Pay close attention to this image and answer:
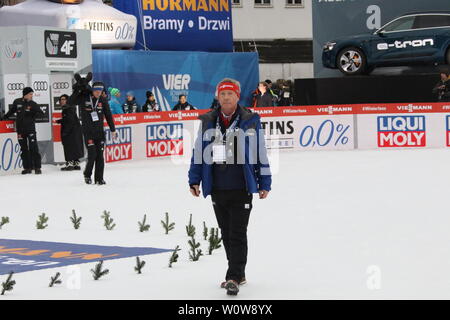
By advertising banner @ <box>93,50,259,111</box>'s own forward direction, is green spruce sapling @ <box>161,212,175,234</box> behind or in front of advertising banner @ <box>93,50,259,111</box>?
in front

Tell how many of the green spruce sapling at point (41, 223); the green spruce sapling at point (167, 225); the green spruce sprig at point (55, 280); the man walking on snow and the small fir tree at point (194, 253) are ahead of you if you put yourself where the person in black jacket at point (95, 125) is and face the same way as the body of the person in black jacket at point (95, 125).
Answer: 5

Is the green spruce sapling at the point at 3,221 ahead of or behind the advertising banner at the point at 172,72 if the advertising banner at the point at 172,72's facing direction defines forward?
ahead

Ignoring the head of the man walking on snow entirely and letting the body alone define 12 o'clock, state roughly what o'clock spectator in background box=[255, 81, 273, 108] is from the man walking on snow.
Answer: The spectator in background is roughly at 6 o'clock from the man walking on snow.

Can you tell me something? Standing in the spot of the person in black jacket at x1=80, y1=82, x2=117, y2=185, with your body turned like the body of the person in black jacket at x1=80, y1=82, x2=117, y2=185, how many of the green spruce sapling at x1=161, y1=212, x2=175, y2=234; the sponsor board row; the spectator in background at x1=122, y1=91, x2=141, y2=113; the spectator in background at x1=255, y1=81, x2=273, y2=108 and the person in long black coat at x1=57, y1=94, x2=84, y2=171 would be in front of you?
1

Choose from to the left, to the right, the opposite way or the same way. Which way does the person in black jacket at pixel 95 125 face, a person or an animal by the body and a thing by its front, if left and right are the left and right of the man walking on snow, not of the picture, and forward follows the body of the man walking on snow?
the same way

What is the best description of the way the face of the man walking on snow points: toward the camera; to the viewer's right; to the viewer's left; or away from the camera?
toward the camera

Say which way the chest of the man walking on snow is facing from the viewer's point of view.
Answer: toward the camera

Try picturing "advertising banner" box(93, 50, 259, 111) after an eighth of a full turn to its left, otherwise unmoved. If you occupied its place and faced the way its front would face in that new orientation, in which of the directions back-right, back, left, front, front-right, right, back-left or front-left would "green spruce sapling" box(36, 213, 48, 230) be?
front-right

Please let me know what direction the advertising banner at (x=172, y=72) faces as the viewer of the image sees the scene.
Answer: facing the viewer

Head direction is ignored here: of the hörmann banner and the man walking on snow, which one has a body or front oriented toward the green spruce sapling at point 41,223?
the hörmann banner

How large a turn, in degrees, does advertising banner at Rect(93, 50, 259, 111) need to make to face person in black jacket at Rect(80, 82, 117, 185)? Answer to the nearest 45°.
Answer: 0° — it already faces them

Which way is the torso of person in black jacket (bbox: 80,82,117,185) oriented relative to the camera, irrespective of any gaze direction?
toward the camera

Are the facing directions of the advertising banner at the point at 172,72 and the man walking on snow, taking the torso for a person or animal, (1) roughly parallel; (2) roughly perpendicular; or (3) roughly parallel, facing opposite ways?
roughly parallel
